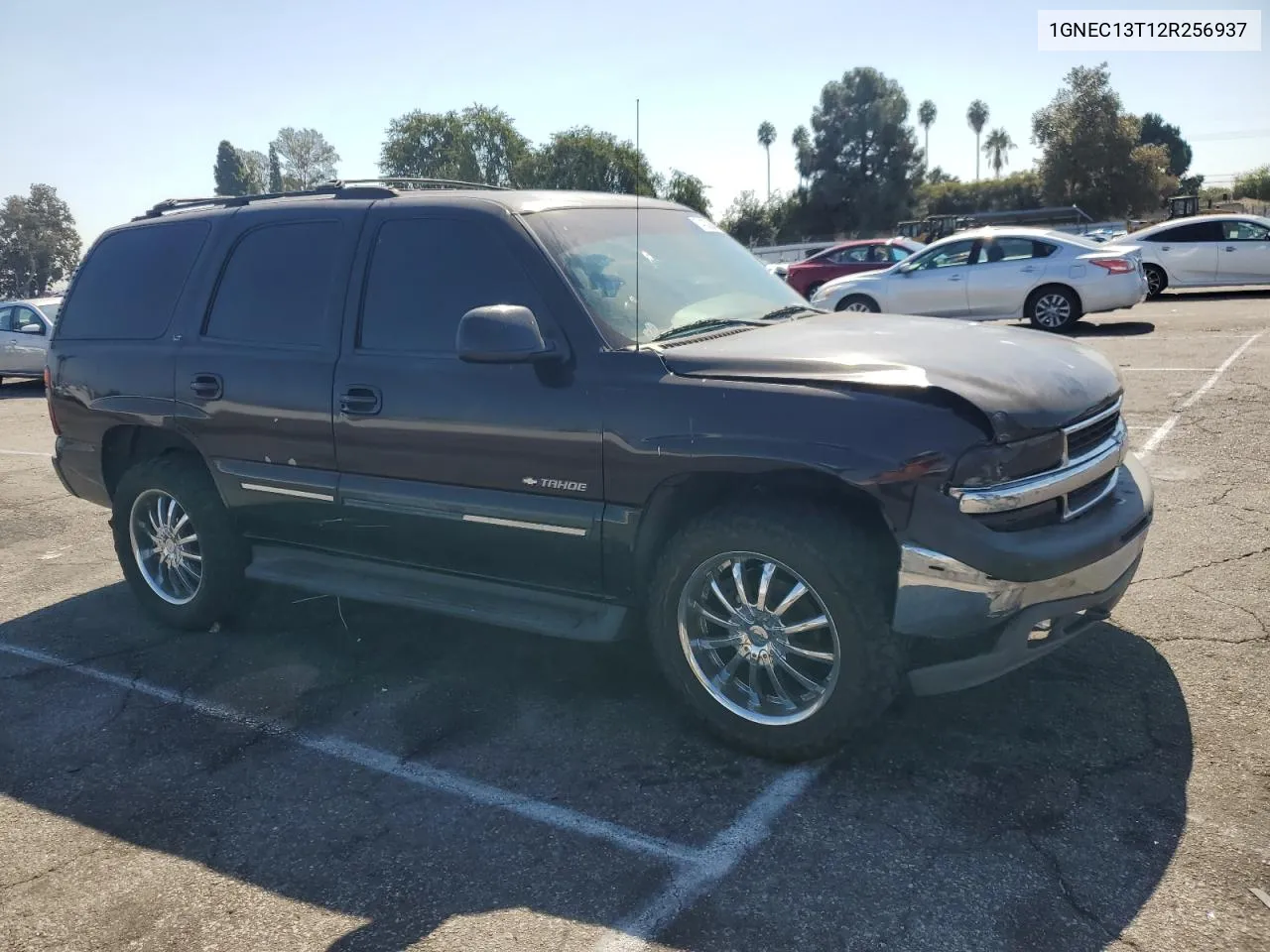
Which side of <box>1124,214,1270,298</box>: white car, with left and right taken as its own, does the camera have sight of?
right

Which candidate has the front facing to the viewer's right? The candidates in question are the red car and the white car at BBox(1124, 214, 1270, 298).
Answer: the white car

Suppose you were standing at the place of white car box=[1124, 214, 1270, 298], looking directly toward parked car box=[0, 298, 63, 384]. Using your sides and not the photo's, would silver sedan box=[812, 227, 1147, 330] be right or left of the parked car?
left

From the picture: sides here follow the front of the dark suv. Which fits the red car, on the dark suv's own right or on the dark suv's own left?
on the dark suv's own left

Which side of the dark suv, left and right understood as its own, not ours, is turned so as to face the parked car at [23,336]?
back

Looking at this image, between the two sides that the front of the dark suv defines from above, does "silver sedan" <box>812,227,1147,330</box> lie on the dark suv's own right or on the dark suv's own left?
on the dark suv's own left

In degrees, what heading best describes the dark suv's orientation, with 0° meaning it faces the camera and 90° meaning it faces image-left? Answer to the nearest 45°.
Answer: approximately 315°

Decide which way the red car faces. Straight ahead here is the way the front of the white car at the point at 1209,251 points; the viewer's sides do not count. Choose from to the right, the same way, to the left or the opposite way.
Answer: the opposite way

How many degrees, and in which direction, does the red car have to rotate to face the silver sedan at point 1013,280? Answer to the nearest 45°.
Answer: approximately 90° to its left

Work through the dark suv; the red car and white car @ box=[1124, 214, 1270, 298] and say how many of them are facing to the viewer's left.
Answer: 1

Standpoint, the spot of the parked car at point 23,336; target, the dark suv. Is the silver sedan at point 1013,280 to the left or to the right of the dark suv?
left

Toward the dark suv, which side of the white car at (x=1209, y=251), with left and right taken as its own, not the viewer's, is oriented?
right
